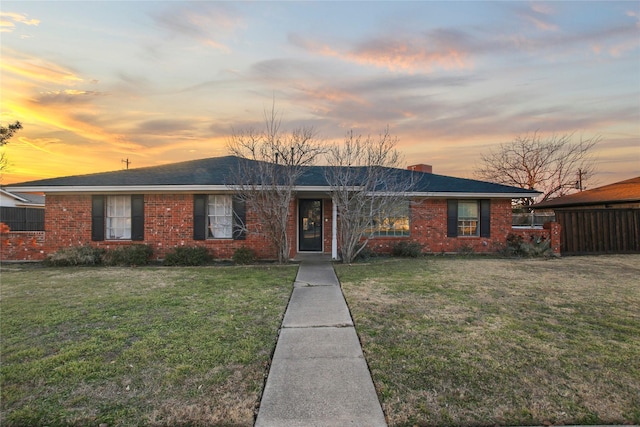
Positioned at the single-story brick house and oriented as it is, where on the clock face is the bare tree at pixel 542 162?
The bare tree is roughly at 8 o'clock from the single-story brick house.

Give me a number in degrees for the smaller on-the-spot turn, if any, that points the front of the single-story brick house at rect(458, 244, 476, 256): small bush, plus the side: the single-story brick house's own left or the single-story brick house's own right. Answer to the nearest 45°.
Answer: approximately 90° to the single-story brick house's own left

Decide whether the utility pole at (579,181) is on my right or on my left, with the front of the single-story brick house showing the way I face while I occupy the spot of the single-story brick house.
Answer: on my left

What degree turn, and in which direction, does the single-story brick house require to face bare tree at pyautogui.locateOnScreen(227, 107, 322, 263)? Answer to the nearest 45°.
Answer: approximately 45° to its left

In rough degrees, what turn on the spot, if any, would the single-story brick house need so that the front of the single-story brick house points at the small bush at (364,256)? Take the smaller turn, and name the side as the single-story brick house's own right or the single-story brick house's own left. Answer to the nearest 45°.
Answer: approximately 90° to the single-story brick house's own left

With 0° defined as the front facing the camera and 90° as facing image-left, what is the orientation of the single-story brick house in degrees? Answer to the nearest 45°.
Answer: approximately 0°

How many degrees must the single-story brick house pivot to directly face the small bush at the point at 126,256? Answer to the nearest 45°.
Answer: approximately 90° to its right

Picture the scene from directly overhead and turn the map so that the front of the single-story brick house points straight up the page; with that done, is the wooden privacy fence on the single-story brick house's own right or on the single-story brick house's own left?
on the single-story brick house's own left
